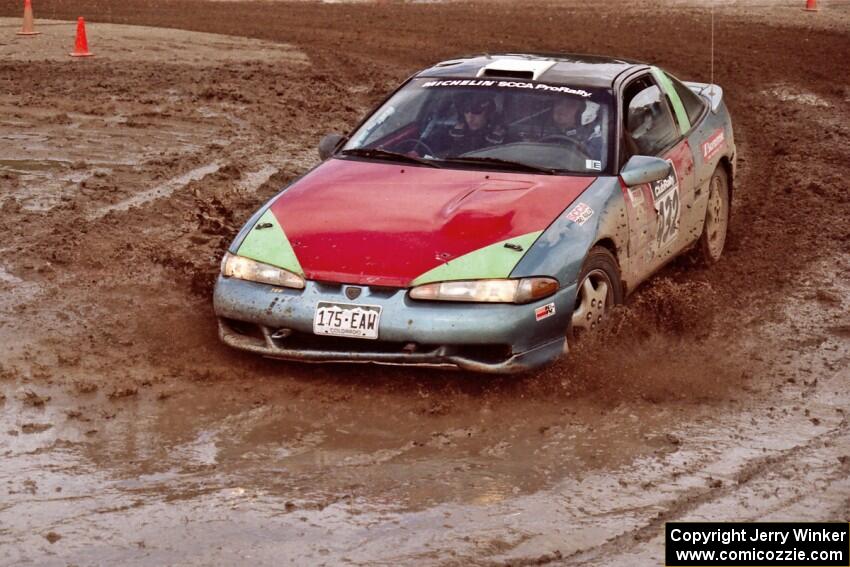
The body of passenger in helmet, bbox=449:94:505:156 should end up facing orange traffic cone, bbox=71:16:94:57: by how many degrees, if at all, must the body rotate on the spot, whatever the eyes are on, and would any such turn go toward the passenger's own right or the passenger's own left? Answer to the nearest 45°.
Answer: approximately 90° to the passenger's own right

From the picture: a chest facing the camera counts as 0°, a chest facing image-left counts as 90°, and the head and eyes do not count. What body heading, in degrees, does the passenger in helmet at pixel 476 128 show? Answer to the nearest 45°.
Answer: approximately 45°

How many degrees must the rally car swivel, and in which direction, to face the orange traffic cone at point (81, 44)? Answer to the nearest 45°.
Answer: approximately 90° to its right

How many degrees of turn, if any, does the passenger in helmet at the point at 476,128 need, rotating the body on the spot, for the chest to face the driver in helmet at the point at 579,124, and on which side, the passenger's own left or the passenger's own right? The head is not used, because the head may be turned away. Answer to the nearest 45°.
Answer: approximately 135° to the passenger's own left

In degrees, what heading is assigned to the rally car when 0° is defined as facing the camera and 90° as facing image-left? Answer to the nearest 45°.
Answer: approximately 45°
